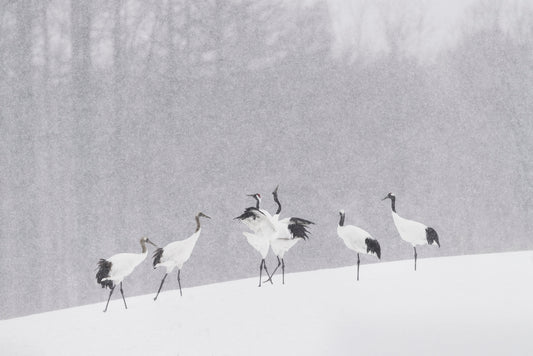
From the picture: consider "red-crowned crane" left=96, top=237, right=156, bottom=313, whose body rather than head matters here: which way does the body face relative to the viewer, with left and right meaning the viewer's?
facing to the right of the viewer

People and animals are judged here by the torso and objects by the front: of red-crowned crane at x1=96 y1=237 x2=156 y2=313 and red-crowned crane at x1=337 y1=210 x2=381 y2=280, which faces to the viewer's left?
red-crowned crane at x1=337 y1=210 x2=381 y2=280

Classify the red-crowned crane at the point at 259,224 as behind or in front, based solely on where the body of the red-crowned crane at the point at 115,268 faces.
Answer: in front

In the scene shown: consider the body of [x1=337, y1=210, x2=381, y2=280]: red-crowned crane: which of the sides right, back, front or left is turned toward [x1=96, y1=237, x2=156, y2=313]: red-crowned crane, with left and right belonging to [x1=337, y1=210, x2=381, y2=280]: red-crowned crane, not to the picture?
front

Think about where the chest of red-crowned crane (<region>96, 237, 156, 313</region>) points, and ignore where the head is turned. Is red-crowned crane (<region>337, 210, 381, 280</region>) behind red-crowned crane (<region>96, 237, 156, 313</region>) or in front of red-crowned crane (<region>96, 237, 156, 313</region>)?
in front

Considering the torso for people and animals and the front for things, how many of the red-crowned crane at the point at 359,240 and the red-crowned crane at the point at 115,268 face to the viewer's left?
1

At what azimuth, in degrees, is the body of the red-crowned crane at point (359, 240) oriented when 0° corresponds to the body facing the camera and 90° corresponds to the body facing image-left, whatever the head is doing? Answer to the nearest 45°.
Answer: approximately 90°

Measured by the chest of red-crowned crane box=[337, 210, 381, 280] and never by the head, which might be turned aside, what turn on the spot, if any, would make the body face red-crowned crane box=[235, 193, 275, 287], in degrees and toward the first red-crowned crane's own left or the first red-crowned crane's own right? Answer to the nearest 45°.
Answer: approximately 45° to the first red-crowned crane's own left
